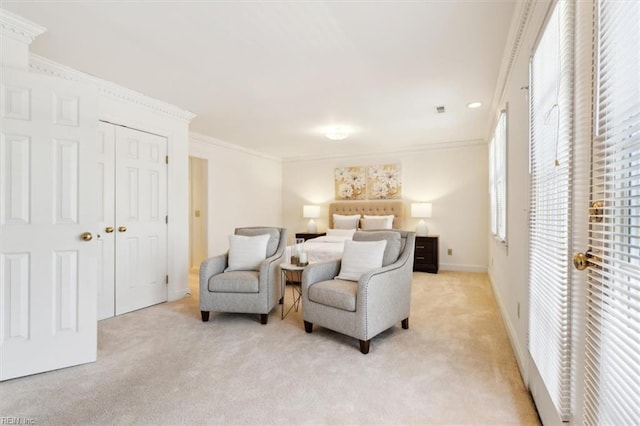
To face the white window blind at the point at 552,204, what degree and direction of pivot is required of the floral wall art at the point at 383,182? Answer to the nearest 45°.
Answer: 0° — it already faces it

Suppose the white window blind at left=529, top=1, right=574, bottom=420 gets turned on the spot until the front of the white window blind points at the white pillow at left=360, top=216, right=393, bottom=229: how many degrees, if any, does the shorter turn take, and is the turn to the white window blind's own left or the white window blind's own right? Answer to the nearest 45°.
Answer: approximately 45° to the white window blind's own right

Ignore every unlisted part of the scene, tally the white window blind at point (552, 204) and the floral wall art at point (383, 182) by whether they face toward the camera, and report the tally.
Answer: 1

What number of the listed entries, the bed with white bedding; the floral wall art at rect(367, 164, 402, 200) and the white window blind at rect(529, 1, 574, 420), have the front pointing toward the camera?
2

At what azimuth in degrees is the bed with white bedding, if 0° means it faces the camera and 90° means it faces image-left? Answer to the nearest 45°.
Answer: approximately 0°

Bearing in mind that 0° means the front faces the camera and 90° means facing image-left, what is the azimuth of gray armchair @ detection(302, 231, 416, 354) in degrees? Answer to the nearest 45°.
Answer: approximately 45°

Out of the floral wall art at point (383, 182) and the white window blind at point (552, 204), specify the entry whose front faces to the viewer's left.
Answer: the white window blind
